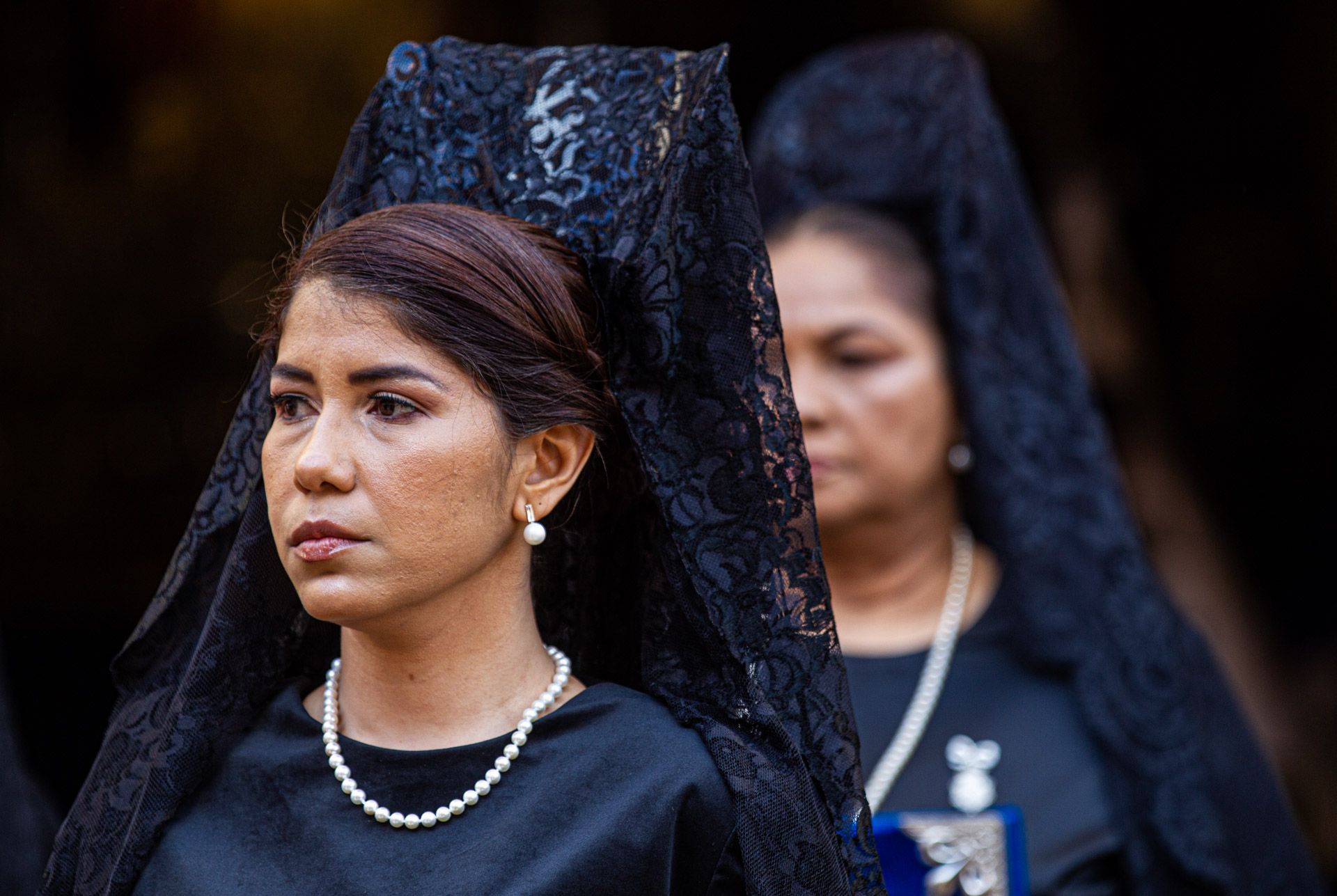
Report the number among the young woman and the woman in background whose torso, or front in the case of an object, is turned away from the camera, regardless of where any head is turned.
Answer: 0

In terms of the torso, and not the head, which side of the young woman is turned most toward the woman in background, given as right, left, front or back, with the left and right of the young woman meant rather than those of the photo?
back

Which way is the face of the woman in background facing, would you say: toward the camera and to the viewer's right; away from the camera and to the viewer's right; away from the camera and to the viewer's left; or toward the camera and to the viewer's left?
toward the camera and to the viewer's left

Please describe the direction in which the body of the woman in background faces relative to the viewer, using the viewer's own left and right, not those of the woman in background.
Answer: facing the viewer and to the left of the viewer

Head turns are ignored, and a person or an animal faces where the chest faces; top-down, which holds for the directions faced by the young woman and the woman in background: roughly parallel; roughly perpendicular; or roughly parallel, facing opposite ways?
roughly parallel

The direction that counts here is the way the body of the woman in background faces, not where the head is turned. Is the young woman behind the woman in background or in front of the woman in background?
in front

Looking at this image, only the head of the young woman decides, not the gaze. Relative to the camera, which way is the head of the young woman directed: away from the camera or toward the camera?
toward the camera
